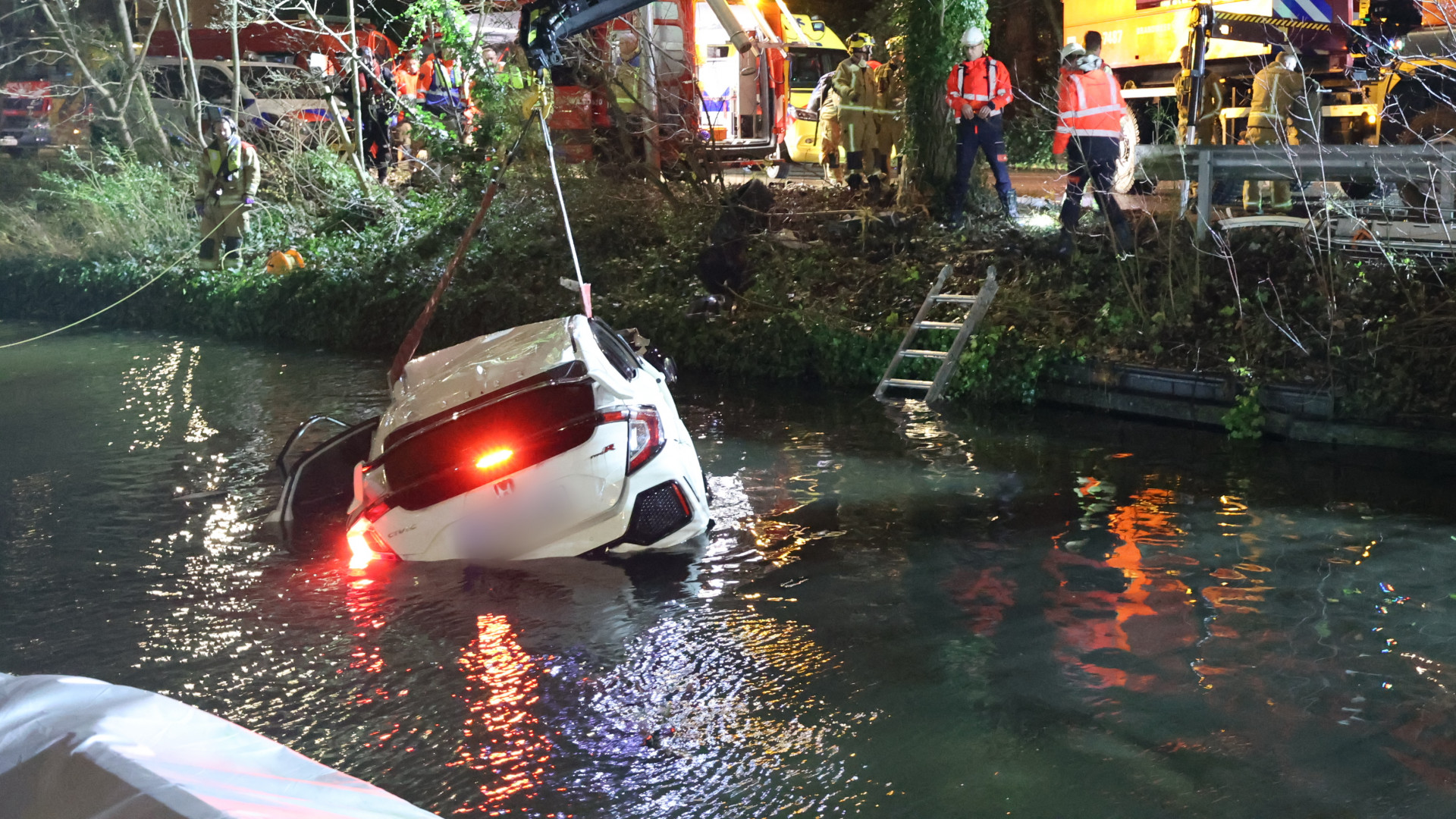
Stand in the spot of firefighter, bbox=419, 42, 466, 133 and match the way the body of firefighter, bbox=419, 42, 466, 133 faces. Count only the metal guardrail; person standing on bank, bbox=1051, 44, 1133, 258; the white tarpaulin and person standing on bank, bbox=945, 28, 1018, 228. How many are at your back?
0

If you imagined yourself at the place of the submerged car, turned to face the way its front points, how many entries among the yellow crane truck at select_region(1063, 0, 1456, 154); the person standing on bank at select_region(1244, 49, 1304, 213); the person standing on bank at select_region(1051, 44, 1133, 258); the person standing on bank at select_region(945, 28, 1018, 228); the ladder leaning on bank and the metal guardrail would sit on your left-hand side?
0

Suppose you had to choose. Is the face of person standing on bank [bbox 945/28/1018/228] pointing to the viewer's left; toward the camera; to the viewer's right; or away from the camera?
toward the camera

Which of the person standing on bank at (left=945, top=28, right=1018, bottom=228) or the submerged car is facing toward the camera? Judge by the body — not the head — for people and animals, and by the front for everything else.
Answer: the person standing on bank

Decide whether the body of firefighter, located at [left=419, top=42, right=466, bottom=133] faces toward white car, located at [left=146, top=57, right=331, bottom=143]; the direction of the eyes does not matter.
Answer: no

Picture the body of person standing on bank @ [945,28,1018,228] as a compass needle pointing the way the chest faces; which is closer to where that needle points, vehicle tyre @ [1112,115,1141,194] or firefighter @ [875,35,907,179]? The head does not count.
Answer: the vehicle tyre

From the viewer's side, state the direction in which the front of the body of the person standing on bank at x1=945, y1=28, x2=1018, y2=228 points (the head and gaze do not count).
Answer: toward the camera

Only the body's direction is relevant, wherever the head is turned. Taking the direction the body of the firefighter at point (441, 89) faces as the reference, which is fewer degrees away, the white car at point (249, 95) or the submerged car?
the submerged car

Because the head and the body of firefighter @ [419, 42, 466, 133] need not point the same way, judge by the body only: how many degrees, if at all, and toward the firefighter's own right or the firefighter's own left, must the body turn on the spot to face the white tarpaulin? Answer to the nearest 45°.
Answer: approximately 45° to the firefighter's own right

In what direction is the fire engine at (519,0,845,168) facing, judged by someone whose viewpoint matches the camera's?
facing the viewer and to the right of the viewer

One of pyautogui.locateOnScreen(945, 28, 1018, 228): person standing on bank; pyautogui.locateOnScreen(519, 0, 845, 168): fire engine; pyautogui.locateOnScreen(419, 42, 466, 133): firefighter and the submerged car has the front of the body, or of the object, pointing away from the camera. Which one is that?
the submerged car

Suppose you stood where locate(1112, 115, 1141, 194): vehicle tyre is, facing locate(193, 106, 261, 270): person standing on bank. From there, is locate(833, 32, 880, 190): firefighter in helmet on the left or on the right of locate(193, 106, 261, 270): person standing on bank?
right

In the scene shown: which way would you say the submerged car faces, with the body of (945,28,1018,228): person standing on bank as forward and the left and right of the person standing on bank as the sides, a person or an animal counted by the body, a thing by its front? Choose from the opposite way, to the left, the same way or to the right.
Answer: the opposite way

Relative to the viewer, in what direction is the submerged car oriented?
away from the camera
